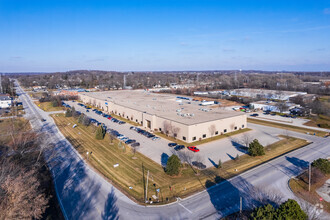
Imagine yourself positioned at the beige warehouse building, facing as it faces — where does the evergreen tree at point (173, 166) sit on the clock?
The evergreen tree is roughly at 11 o'clock from the beige warehouse building.

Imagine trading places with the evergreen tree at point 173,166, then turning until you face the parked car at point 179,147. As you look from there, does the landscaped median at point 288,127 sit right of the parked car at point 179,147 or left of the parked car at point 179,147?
right

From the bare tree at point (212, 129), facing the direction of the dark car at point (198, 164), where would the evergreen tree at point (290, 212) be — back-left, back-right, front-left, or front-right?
front-left

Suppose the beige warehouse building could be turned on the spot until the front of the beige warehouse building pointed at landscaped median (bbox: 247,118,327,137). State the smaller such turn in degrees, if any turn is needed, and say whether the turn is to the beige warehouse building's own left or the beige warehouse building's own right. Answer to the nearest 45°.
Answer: approximately 135° to the beige warehouse building's own left

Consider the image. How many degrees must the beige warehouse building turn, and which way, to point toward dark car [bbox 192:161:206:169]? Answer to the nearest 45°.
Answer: approximately 45° to its left

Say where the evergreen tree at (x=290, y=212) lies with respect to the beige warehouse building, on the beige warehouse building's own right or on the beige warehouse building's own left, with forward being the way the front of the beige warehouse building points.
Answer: on the beige warehouse building's own left

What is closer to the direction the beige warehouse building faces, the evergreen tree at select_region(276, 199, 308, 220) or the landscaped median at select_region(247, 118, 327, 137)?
the evergreen tree
